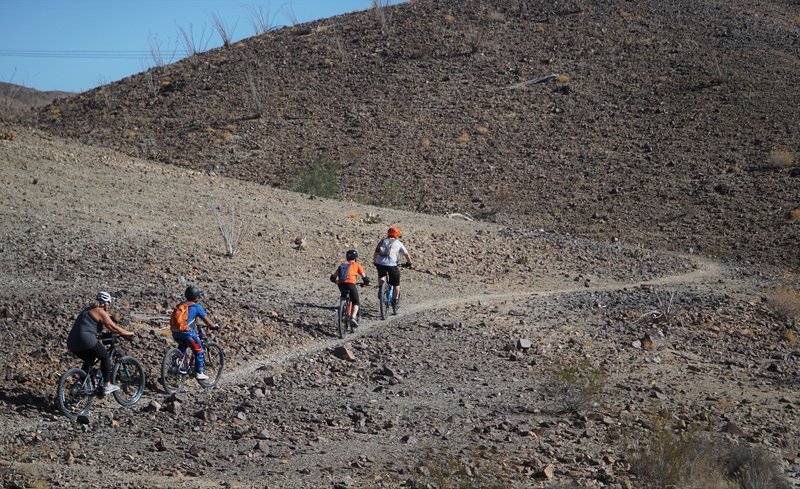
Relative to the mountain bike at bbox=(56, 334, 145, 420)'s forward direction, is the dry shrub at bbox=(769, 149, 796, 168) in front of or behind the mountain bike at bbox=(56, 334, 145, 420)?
in front

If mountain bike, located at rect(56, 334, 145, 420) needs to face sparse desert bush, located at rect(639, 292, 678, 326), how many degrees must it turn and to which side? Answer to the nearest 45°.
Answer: approximately 45° to its right

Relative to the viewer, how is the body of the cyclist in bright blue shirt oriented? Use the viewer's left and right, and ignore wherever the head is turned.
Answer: facing away from the viewer and to the right of the viewer

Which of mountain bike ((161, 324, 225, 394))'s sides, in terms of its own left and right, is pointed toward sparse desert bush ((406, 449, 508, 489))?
right

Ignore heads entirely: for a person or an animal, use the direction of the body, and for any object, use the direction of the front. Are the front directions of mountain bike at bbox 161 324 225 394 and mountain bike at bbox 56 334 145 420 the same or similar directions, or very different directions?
same or similar directions

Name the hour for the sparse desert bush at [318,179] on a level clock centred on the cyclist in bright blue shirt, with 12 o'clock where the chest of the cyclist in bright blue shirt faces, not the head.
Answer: The sparse desert bush is roughly at 11 o'clock from the cyclist in bright blue shirt.

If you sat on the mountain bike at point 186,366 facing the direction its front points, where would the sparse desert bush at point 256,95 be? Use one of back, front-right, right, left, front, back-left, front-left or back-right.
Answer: front-left

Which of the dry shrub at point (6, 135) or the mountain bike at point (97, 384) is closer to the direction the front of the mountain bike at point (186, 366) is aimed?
the dry shrub

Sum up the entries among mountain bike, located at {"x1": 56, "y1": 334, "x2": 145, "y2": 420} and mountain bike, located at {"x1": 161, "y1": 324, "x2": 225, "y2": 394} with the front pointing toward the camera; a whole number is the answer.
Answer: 0

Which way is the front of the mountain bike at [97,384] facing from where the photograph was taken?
facing away from the viewer and to the right of the viewer

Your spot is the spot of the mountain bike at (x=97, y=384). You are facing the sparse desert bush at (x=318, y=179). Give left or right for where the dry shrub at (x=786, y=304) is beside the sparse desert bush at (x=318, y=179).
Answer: right

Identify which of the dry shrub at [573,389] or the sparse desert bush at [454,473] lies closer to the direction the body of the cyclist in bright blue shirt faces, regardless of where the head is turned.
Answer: the dry shrub

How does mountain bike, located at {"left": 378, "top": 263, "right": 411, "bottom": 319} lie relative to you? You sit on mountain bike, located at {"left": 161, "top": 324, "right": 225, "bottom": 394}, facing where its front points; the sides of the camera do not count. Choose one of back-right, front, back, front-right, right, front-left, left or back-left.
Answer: front

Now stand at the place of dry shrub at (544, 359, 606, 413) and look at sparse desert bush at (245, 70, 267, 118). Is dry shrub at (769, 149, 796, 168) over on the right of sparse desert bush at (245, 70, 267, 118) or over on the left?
right

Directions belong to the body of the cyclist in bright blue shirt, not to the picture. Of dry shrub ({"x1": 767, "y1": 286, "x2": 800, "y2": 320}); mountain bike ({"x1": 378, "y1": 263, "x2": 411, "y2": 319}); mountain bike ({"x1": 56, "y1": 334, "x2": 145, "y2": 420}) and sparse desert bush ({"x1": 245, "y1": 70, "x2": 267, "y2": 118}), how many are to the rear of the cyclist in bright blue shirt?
1

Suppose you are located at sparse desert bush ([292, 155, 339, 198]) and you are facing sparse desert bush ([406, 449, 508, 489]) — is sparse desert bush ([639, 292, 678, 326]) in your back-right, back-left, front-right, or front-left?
front-left

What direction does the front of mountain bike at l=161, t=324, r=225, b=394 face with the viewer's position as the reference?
facing away from the viewer and to the right of the viewer
